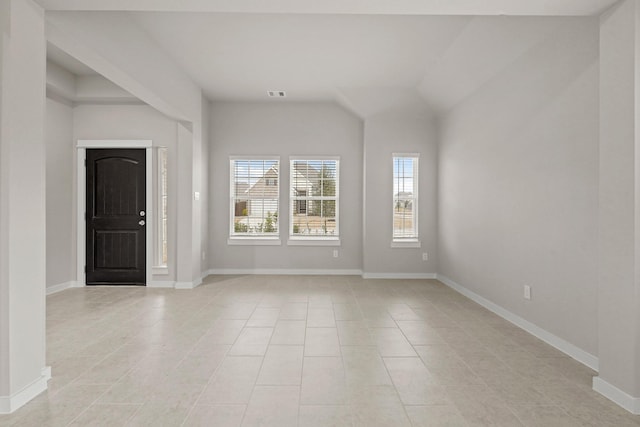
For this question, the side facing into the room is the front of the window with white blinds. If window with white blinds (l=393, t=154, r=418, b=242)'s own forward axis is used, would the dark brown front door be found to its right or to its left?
on its right

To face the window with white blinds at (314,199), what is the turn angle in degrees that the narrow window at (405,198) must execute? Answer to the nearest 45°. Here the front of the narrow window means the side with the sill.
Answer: approximately 90° to its right

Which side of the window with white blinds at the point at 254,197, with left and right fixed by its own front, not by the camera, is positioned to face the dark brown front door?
right

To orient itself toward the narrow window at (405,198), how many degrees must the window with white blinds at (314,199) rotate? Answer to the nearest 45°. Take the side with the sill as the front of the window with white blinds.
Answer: approximately 90° to its left

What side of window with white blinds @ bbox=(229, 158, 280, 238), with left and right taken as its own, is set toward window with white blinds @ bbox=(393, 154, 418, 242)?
left

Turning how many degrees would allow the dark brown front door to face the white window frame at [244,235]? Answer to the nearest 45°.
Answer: approximately 90° to its left

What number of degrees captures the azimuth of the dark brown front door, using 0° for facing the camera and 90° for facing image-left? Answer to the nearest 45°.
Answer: approximately 0°

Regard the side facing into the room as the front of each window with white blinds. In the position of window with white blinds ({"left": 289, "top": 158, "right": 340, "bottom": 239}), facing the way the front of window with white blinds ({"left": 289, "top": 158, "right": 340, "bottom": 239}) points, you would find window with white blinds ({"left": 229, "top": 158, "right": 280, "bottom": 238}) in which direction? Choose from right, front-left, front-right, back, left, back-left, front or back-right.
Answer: right

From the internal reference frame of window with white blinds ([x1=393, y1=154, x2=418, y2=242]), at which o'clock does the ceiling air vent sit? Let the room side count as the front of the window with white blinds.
The ceiling air vent is roughly at 2 o'clock from the window with white blinds.
